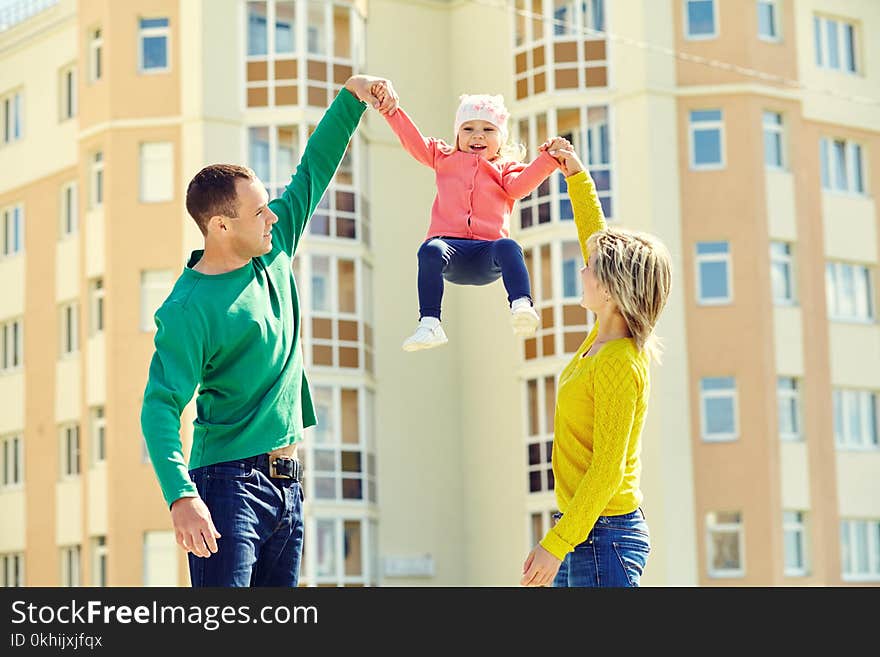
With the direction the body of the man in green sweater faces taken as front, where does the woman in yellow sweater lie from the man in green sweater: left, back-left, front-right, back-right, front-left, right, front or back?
front-left

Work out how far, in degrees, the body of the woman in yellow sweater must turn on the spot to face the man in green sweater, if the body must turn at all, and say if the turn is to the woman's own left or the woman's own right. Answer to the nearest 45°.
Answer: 0° — they already face them

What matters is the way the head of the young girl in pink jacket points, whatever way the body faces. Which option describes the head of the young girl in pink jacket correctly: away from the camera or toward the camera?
toward the camera

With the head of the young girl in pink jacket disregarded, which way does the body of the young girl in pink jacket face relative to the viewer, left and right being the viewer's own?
facing the viewer

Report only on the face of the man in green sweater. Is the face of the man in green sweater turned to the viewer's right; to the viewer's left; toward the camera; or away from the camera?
to the viewer's right

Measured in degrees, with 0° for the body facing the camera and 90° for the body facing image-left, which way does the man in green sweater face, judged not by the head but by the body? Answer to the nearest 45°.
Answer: approximately 315°

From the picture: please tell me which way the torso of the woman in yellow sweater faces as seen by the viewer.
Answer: to the viewer's left
